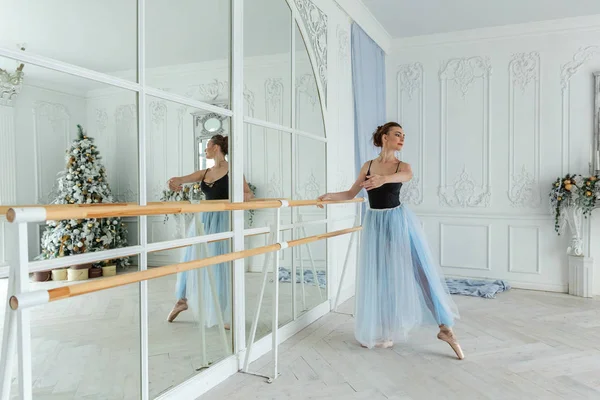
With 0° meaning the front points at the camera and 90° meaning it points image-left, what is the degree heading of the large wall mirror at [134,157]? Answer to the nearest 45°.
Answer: approximately 315°

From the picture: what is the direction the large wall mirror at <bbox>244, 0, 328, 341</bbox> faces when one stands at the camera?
facing the viewer and to the right of the viewer

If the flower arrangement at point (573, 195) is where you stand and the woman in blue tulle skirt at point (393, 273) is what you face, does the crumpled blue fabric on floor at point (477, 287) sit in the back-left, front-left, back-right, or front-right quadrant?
front-right

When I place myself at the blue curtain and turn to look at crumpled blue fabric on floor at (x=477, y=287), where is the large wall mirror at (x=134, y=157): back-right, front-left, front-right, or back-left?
back-right

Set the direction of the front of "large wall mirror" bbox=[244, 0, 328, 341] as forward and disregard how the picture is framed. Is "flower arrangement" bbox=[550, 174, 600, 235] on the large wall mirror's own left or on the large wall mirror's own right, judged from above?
on the large wall mirror's own left

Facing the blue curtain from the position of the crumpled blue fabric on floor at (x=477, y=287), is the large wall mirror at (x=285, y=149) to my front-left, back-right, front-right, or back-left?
front-left

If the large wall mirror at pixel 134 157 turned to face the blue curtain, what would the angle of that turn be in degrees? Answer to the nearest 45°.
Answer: approximately 90° to its left

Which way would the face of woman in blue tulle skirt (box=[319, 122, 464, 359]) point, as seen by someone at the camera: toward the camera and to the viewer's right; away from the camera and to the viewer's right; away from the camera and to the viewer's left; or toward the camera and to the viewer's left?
toward the camera and to the viewer's right
